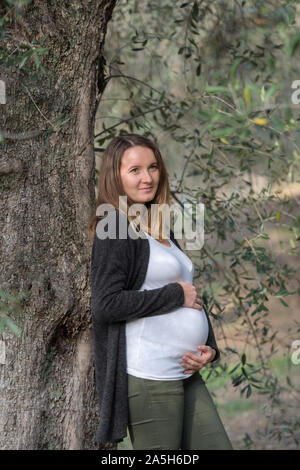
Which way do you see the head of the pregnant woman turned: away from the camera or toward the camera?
toward the camera

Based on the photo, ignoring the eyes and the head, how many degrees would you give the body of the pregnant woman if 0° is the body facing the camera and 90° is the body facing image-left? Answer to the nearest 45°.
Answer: approximately 315°
